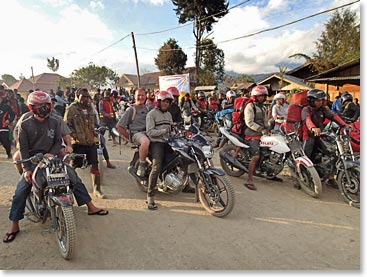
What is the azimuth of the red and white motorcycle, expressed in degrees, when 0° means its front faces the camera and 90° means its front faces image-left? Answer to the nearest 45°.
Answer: approximately 315°

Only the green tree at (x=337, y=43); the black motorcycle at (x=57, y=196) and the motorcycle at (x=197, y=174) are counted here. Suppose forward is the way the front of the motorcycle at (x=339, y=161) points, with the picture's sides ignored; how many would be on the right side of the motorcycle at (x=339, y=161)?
2

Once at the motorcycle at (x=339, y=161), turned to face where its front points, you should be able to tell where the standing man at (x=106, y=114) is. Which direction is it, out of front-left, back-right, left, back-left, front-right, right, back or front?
back-right

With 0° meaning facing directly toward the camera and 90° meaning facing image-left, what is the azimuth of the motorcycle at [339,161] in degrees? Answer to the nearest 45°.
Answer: approximately 315°

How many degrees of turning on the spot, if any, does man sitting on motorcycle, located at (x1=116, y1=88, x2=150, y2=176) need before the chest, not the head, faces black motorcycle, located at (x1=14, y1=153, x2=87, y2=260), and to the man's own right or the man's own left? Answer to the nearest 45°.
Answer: approximately 90° to the man's own right

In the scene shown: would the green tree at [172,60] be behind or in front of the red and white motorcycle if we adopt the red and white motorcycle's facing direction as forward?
behind

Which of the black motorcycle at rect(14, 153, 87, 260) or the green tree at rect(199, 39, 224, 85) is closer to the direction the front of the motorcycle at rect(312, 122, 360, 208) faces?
the black motorcycle

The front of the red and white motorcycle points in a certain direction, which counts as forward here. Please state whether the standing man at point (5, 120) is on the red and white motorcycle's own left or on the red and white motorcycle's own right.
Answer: on the red and white motorcycle's own right

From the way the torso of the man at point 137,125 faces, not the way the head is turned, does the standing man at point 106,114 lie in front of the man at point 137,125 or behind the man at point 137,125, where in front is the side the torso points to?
behind
